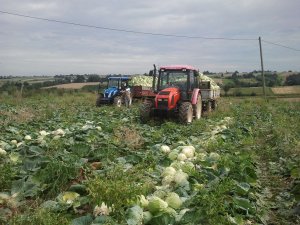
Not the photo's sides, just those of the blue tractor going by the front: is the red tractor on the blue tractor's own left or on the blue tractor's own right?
on the blue tractor's own left

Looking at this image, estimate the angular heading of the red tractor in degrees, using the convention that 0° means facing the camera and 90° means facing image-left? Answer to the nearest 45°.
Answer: approximately 45°

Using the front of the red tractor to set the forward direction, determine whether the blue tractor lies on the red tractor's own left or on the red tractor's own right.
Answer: on the red tractor's own right

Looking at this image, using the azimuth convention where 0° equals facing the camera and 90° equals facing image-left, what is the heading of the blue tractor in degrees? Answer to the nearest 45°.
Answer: approximately 45°
